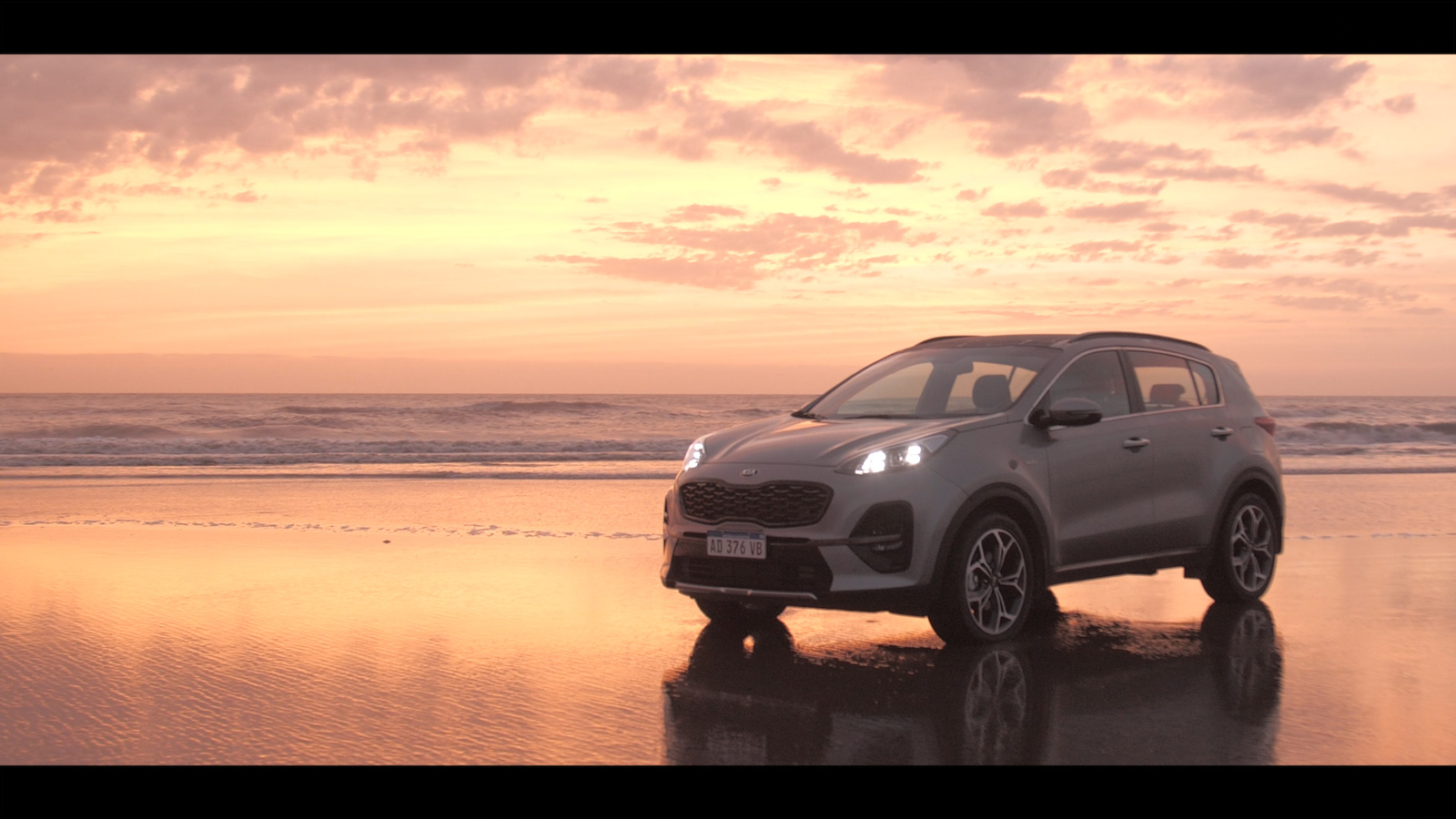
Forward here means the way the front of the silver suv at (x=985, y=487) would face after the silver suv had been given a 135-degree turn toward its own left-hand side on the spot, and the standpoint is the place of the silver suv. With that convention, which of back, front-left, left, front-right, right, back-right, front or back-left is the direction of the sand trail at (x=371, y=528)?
back-left

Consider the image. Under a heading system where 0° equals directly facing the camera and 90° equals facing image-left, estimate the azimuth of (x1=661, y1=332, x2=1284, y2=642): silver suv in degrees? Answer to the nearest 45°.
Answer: approximately 45°
